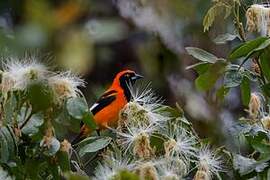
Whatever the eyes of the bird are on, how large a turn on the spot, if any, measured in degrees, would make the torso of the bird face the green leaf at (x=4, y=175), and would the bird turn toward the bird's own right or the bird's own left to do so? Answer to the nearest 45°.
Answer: approximately 90° to the bird's own right

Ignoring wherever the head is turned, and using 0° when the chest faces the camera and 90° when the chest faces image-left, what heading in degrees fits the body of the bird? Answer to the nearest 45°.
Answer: approximately 270°

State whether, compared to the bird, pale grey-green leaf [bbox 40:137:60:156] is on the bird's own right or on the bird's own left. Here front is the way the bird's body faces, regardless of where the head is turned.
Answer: on the bird's own right

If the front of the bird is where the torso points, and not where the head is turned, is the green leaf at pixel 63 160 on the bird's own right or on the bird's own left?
on the bird's own right
